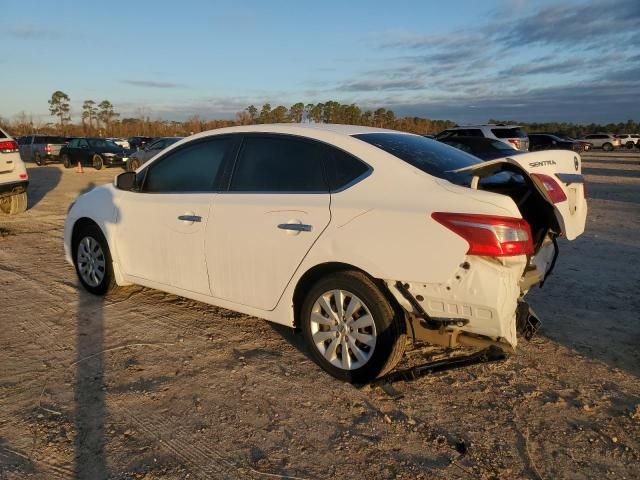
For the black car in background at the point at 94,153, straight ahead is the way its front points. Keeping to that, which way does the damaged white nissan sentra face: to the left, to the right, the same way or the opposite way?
the opposite way

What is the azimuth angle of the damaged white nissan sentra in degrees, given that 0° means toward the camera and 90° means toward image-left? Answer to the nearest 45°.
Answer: approximately 135°

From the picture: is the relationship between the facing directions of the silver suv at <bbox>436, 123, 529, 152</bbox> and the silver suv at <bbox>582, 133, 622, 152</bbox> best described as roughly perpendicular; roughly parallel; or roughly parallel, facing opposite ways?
roughly parallel

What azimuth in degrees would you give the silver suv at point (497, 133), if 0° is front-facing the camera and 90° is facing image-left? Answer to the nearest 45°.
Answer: approximately 135°

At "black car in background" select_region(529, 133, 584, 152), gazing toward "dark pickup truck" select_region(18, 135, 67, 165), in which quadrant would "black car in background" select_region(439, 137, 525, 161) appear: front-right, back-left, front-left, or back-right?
front-left

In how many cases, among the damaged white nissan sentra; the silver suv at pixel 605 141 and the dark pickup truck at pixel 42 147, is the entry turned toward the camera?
0

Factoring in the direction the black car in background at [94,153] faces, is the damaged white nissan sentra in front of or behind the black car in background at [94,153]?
in front

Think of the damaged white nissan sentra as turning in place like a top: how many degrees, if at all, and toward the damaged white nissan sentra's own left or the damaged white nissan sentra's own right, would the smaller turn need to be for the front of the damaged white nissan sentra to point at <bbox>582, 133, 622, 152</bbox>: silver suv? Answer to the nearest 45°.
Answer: approximately 90° to the damaged white nissan sentra's own right

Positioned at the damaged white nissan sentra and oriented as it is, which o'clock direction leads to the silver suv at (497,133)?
The silver suv is roughly at 2 o'clock from the damaged white nissan sentra.

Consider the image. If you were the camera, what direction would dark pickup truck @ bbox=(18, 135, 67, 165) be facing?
facing away from the viewer and to the left of the viewer

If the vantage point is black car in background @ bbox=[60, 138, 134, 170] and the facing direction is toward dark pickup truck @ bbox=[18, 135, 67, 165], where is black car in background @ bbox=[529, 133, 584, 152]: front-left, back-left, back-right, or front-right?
back-right

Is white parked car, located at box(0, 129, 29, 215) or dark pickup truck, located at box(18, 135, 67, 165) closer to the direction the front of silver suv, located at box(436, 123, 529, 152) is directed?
the dark pickup truck

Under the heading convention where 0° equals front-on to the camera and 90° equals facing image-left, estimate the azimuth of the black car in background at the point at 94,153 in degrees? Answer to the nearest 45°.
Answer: approximately 315°
